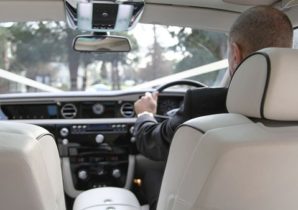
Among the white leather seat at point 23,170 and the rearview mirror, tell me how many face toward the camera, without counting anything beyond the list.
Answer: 1

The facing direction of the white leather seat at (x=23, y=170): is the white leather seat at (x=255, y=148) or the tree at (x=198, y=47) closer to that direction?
the tree

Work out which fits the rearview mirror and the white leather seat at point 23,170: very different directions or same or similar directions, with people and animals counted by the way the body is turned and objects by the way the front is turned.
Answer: very different directions

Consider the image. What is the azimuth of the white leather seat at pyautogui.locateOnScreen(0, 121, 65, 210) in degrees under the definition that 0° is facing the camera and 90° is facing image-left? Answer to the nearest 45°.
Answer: approximately 180°

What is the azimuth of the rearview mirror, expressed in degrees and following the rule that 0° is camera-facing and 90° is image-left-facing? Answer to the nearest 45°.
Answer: approximately 0°

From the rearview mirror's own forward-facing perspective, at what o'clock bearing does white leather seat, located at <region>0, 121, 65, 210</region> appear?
The white leather seat is roughly at 12 o'clock from the rearview mirror.

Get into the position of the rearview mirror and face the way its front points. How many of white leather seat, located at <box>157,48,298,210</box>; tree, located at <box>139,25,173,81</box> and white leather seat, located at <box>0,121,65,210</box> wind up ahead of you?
2

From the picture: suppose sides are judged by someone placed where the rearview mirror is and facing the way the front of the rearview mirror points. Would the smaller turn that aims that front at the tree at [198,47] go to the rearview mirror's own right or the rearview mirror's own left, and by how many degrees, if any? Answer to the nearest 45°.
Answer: approximately 135° to the rearview mirror's own left

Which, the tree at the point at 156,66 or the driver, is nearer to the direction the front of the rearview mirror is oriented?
the driver

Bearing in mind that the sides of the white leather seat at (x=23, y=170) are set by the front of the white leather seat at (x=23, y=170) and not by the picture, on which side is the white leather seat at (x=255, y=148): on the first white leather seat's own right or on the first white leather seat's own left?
on the first white leather seat's own right

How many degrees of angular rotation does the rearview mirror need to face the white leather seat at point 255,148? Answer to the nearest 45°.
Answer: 0° — it already faces it
